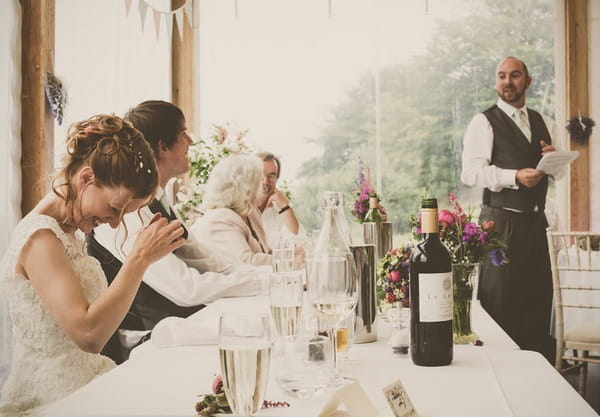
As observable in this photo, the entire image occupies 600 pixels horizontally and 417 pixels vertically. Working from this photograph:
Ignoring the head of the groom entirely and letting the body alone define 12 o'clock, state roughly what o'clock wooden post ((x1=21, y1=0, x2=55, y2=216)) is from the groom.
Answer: The wooden post is roughly at 8 o'clock from the groom.

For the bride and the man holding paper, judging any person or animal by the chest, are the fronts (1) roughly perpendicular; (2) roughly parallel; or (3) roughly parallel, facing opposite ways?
roughly perpendicular

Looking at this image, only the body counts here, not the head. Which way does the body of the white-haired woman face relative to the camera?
to the viewer's right

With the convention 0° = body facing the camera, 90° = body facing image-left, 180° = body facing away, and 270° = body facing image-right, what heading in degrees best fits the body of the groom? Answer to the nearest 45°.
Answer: approximately 270°

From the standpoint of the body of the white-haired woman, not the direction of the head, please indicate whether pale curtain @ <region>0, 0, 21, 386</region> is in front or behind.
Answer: behind

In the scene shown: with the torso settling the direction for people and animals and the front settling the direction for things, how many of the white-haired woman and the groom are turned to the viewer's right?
2

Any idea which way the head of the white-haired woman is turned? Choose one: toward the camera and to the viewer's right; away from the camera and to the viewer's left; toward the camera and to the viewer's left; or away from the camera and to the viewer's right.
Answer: away from the camera and to the viewer's right

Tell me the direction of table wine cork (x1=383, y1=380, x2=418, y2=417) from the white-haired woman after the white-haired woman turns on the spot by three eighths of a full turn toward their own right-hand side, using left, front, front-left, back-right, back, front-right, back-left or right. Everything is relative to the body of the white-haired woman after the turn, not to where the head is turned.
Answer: front-left

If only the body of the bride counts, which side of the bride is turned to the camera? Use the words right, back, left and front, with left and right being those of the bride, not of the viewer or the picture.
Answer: right

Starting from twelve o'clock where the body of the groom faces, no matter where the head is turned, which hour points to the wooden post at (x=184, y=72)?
The wooden post is roughly at 9 o'clock from the groom.

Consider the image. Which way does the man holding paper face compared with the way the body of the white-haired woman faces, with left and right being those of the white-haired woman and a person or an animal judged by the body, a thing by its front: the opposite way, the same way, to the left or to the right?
to the right
